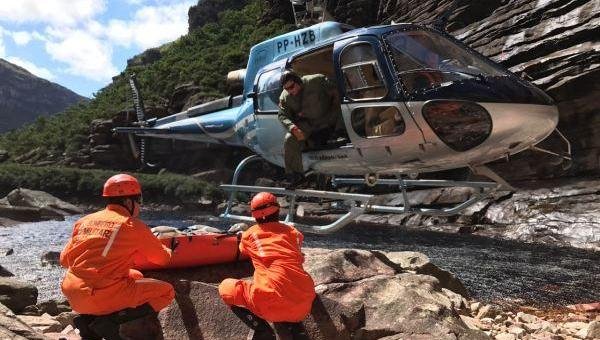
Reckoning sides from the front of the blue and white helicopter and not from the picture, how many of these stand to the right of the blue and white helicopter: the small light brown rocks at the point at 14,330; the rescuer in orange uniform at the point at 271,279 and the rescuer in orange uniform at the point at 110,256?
3

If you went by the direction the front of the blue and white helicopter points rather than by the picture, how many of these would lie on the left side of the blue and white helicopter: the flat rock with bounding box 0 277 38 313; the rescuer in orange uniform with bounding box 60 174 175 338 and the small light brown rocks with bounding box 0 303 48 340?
0

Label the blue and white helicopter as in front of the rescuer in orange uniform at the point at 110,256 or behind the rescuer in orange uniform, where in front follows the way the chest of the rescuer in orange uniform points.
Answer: in front

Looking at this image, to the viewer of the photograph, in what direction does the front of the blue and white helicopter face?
facing the viewer and to the right of the viewer

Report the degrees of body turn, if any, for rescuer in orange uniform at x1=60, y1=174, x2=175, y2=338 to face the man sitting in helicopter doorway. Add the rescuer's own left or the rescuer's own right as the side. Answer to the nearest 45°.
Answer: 0° — they already face them

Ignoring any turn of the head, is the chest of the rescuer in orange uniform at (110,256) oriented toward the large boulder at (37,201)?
no

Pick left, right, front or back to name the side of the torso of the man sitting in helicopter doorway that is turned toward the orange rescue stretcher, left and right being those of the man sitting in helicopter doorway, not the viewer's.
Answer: front

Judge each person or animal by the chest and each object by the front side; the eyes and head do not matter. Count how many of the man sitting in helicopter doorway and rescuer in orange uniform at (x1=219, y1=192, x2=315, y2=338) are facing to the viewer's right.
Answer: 0

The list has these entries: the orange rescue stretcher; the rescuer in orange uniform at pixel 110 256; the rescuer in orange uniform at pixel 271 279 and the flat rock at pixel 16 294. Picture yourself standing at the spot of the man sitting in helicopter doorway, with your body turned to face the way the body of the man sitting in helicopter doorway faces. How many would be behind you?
0

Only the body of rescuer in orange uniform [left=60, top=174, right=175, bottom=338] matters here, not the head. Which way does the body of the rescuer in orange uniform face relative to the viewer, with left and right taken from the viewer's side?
facing away from the viewer and to the right of the viewer

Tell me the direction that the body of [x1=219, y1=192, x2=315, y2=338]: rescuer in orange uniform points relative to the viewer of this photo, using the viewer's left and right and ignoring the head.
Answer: facing away from the viewer and to the left of the viewer

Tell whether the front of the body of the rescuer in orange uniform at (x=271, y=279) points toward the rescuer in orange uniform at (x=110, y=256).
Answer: no

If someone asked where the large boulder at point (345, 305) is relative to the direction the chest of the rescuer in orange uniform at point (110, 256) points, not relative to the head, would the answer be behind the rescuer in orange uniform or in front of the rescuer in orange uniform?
in front

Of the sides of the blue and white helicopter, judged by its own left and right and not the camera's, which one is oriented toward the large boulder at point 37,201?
back

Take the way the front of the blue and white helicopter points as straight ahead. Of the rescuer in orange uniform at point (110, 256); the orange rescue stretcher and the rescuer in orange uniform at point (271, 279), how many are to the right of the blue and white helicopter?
3

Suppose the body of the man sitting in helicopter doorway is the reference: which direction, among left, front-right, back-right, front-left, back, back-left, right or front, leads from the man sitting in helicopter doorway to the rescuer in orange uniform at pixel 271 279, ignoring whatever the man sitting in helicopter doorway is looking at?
front-left

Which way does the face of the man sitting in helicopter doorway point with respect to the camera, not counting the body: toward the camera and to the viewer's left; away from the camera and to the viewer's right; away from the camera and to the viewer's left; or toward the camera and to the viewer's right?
toward the camera and to the viewer's left

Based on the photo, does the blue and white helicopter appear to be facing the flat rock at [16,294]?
no
